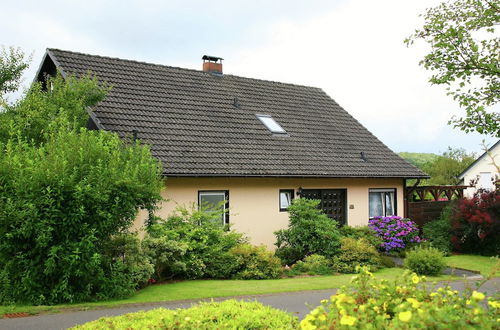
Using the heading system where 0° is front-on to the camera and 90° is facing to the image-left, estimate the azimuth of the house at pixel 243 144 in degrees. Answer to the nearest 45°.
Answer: approximately 315°

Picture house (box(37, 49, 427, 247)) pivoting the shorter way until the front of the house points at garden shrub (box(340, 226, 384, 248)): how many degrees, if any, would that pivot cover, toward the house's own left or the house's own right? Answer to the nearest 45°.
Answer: approximately 45° to the house's own left

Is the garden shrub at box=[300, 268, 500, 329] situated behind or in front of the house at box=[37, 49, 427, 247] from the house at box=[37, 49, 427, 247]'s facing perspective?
in front

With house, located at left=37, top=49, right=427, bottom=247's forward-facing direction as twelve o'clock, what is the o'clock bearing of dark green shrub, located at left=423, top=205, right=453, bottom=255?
The dark green shrub is roughly at 10 o'clock from the house.

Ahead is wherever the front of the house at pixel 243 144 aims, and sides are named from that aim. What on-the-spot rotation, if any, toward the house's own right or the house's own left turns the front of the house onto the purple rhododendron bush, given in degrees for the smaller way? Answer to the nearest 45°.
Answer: approximately 45° to the house's own left

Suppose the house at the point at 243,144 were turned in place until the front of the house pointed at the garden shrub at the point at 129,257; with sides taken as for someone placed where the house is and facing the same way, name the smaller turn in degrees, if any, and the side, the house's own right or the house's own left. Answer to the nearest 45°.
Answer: approximately 45° to the house's own right

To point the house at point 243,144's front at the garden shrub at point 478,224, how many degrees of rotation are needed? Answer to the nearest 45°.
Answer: approximately 45° to its left
